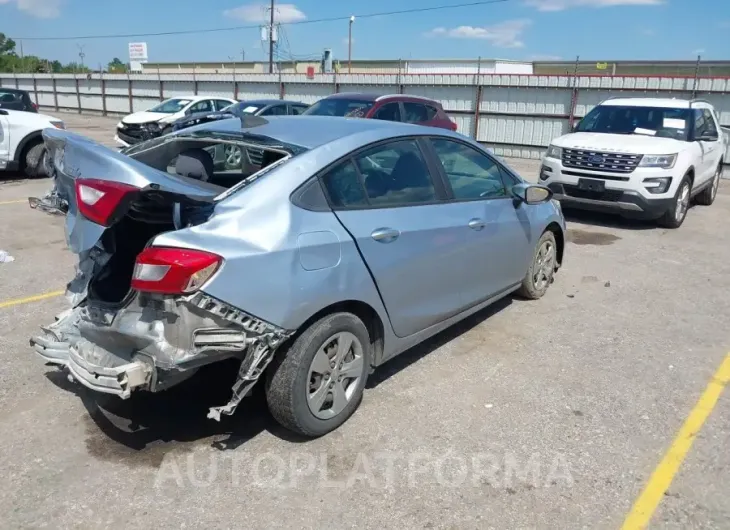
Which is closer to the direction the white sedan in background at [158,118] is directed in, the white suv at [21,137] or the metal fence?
the white suv

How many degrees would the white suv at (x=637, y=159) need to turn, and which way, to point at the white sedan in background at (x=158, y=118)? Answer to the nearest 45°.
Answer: approximately 45° to its right

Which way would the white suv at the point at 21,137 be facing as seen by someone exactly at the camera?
facing to the right of the viewer

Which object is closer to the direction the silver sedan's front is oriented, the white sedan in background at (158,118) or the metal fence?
the metal fence

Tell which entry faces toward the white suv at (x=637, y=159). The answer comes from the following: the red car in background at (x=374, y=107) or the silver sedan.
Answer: the silver sedan

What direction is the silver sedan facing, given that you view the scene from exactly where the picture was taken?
facing away from the viewer and to the right of the viewer

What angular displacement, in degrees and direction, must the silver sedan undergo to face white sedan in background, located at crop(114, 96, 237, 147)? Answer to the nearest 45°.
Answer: approximately 45° to its left

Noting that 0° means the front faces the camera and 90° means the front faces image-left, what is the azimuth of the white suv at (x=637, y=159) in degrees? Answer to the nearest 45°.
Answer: approximately 45°

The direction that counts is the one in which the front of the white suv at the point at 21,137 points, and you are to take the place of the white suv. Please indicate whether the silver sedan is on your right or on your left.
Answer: on your right
